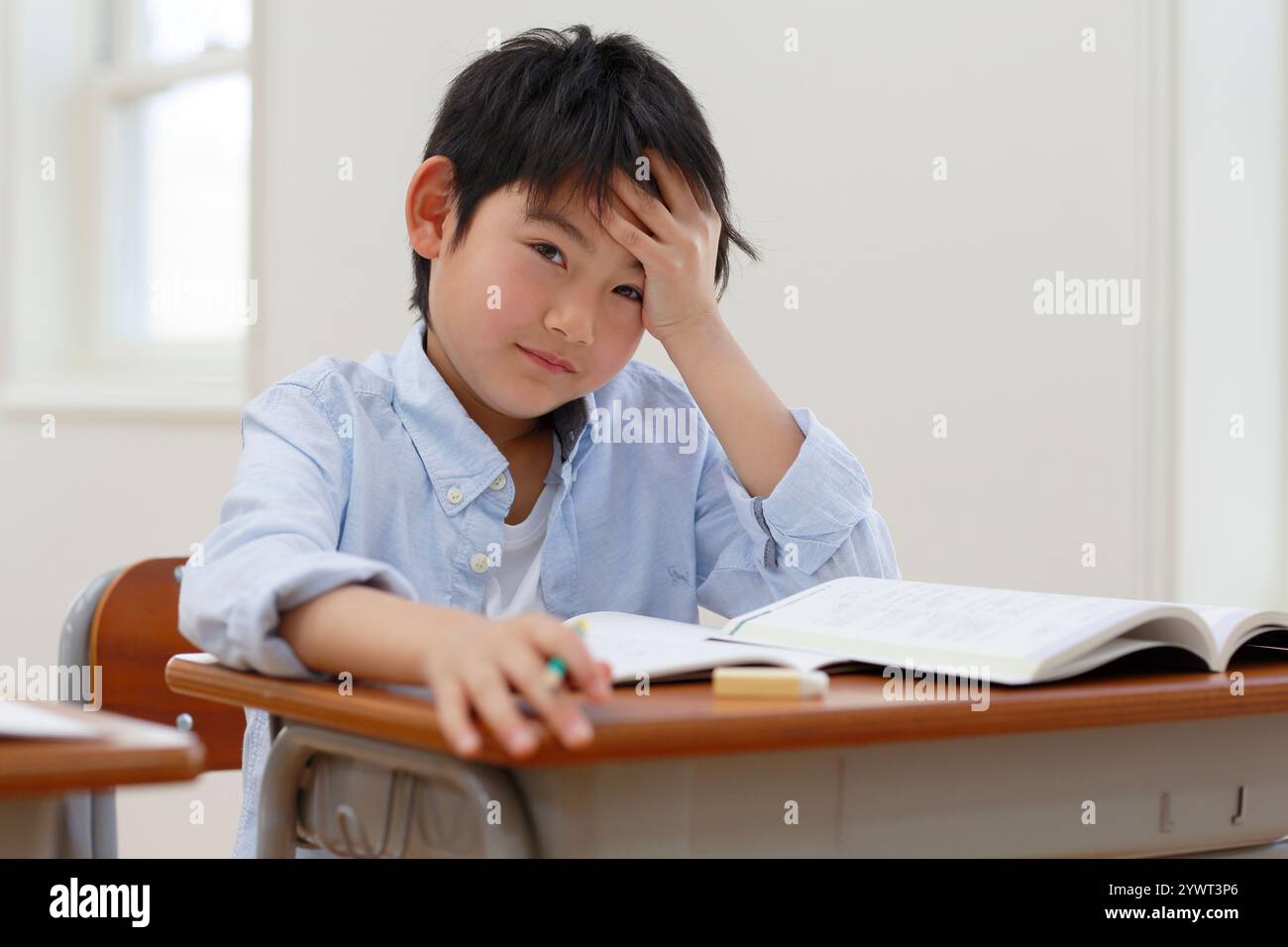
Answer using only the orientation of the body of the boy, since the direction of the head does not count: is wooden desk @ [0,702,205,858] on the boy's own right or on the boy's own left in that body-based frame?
on the boy's own right

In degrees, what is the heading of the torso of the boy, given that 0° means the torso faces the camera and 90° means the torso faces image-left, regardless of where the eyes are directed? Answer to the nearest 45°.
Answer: approximately 315°

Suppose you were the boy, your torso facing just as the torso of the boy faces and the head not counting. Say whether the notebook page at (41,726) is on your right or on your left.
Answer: on your right
